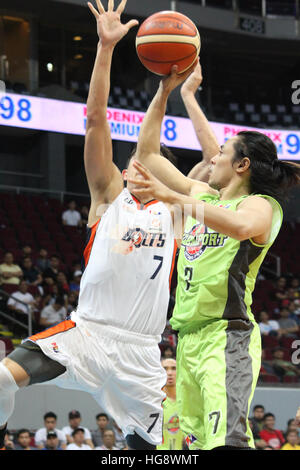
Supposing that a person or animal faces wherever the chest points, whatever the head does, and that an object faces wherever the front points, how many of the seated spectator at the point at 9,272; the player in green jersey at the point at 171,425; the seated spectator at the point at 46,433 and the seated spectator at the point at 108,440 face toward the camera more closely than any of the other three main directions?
4

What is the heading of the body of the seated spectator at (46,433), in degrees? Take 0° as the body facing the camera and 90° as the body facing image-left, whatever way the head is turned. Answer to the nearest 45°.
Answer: approximately 0°

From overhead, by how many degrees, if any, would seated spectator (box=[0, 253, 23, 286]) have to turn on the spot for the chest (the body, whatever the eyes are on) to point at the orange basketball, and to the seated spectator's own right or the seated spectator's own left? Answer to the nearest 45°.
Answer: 0° — they already face it

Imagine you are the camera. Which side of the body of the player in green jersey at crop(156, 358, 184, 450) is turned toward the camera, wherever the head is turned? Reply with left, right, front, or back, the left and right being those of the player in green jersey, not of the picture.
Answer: front

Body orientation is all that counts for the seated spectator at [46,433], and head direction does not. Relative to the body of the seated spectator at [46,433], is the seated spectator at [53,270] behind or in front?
behind

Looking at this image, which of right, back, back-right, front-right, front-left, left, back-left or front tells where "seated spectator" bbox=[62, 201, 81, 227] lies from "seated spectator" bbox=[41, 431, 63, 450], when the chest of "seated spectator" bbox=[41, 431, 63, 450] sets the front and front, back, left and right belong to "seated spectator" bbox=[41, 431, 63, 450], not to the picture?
back

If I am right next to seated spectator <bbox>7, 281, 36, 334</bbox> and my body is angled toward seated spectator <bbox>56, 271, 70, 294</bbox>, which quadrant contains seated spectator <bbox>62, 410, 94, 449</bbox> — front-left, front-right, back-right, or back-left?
back-right

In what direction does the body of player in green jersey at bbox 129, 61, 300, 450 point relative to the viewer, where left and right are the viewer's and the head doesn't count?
facing the viewer and to the left of the viewer

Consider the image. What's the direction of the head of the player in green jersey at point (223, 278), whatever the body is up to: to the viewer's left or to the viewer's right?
to the viewer's left

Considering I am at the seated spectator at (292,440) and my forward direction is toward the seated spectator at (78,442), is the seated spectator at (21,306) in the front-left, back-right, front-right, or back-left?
front-right

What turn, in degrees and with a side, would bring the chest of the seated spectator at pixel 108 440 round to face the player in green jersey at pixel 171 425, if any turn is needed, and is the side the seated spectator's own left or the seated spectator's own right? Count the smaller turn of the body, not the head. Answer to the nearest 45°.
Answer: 0° — they already face them

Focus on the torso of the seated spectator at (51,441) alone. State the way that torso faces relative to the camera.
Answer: toward the camera
